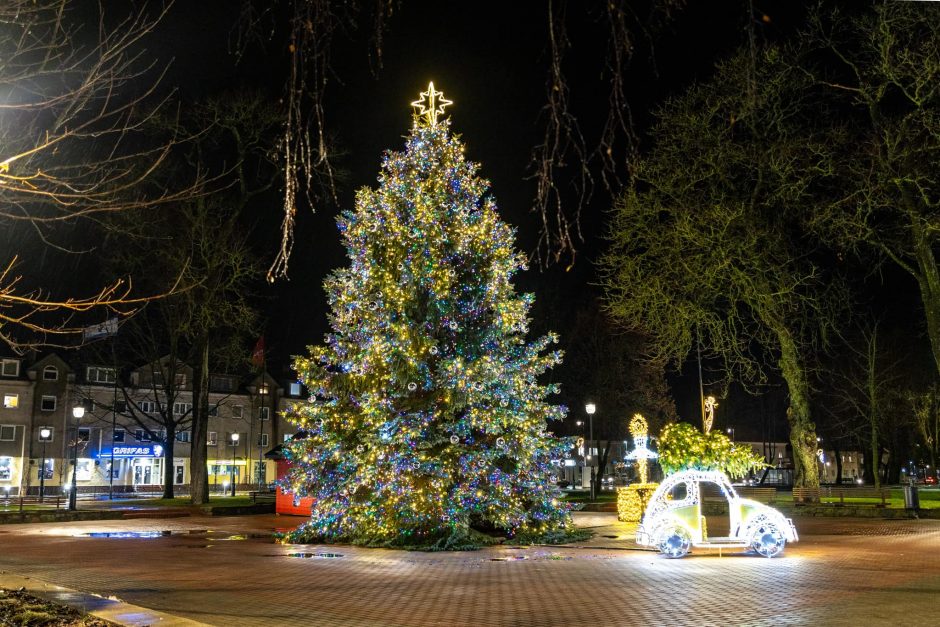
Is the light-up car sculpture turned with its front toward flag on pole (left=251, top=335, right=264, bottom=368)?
no
